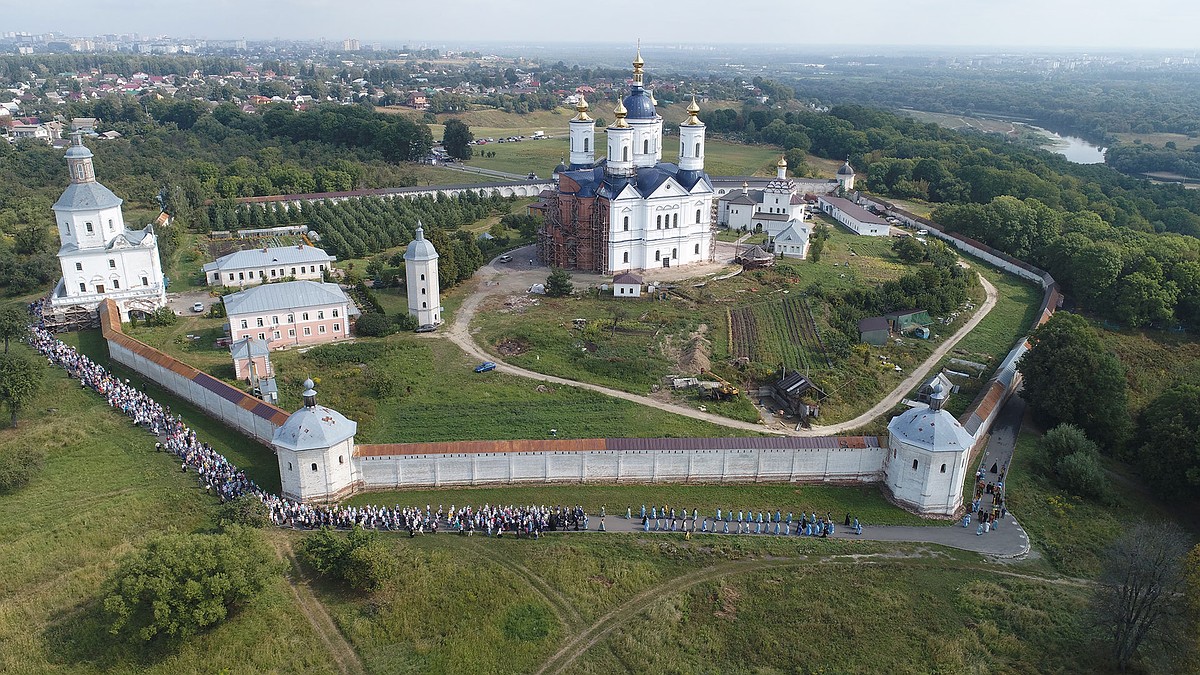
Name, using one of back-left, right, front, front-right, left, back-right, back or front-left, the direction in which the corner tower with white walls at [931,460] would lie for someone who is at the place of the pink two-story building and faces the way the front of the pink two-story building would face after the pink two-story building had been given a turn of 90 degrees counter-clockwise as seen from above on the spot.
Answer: front-right

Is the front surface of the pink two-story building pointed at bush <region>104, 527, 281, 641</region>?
yes

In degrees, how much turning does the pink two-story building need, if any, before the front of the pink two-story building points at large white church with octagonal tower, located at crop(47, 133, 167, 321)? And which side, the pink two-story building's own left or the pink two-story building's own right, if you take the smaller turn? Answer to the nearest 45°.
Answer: approximately 135° to the pink two-story building's own right

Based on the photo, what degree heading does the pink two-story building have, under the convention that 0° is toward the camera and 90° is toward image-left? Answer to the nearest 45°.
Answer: approximately 0°

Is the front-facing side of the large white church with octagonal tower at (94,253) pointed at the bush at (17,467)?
yes

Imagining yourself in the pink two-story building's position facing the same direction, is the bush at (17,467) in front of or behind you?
in front

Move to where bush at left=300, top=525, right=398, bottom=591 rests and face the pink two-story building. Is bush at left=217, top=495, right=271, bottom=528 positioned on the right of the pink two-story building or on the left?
left

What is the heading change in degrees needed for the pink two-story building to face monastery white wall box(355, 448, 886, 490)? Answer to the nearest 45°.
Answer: approximately 45° to its left

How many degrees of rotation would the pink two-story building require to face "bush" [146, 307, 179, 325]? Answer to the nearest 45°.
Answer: approximately 135° to its right

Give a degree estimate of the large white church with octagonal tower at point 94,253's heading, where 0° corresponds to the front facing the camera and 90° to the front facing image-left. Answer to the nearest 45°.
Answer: approximately 0°

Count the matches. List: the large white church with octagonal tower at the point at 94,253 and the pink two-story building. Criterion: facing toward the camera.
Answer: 2

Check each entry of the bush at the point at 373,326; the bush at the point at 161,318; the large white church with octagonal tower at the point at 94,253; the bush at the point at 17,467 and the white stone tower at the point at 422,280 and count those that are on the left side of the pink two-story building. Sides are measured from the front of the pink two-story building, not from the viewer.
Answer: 2

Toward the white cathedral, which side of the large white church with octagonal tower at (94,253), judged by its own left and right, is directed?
left

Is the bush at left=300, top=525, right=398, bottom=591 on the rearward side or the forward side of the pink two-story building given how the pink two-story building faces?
on the forward side
